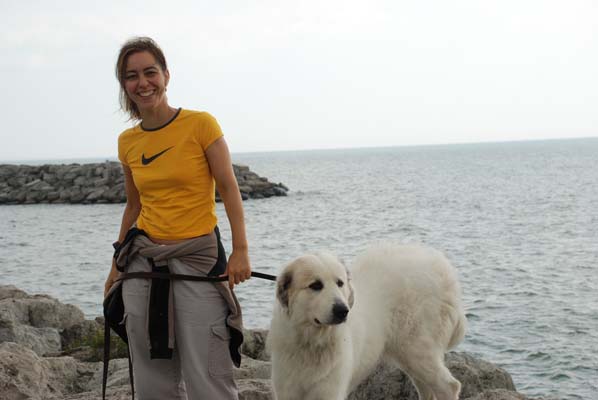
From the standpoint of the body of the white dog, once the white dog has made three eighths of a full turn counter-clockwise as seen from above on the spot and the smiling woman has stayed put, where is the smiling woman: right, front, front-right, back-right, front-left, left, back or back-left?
back-right

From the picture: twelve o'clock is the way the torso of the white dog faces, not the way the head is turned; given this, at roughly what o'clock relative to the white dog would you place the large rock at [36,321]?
The large rock is roughly at 3 o'clock from the white dog.

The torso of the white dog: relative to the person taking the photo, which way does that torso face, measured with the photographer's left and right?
facing the viewer and to the left of the viewer

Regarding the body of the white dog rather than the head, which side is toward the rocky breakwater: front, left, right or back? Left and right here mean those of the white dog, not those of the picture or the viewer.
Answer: right
